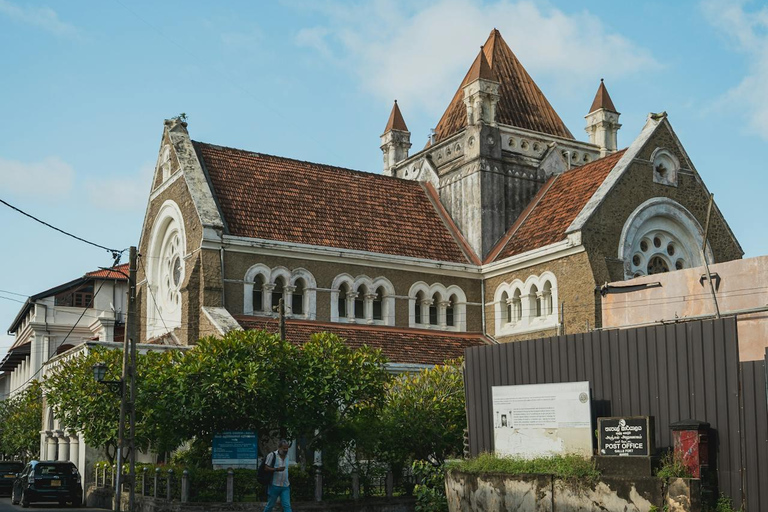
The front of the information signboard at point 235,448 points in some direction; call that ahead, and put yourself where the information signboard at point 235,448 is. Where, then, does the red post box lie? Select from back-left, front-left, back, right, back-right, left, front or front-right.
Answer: front-left

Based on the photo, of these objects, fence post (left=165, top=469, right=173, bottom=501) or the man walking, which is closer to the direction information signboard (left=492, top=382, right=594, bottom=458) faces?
the man walking

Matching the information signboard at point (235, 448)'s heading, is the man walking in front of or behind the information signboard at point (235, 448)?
in front

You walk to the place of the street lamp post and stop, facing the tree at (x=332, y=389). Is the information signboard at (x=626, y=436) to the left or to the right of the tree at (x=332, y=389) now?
right

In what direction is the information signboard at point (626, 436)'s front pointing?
toward the camera

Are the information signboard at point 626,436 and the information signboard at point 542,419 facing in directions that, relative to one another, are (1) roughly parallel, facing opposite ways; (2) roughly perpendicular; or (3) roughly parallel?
roughly parallel

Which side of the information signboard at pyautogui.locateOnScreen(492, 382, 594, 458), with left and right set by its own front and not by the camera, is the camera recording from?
front

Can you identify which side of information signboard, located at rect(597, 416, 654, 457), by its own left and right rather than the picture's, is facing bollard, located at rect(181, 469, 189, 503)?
right
